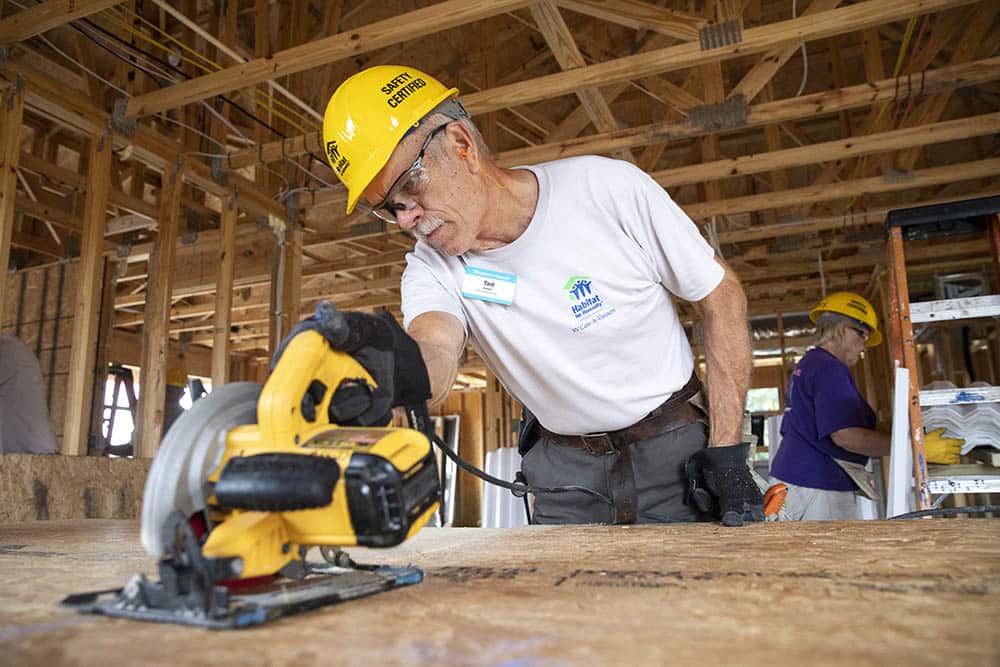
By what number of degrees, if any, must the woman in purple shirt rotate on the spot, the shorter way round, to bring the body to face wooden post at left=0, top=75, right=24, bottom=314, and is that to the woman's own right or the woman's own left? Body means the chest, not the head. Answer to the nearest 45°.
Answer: approximately 135° to the woman's own right

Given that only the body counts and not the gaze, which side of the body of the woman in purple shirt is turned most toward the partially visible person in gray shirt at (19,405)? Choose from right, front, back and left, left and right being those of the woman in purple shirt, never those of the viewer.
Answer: back

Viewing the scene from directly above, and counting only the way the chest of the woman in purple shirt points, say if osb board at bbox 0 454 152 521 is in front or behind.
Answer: behind

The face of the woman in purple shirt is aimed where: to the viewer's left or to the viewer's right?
to the viewer's right

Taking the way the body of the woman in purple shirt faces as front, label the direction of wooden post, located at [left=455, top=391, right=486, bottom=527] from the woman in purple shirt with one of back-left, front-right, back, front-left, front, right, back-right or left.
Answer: back-left

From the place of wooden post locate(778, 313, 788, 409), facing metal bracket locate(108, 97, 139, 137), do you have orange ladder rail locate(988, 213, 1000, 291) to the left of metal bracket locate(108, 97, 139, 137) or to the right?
left

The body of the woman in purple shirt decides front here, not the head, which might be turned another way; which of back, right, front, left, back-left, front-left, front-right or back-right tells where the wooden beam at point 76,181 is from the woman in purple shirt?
back

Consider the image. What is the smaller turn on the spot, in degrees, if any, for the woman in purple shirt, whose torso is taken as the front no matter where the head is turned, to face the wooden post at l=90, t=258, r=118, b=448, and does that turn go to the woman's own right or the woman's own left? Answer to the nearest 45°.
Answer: approximately 180°

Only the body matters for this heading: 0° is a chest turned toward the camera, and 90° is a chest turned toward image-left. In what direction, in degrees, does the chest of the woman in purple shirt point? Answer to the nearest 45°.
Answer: approximately 270°
